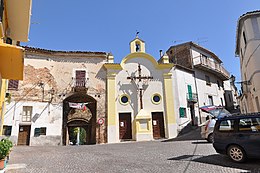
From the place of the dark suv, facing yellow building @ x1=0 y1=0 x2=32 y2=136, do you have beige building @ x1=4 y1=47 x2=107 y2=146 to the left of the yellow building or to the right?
right

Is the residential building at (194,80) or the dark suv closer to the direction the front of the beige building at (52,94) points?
the dark suv

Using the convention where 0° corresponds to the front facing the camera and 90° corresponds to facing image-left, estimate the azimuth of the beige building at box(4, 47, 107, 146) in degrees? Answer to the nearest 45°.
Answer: approximately 0°

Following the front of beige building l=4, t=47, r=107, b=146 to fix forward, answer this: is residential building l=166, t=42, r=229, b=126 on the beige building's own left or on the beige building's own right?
on the beige building's own left
